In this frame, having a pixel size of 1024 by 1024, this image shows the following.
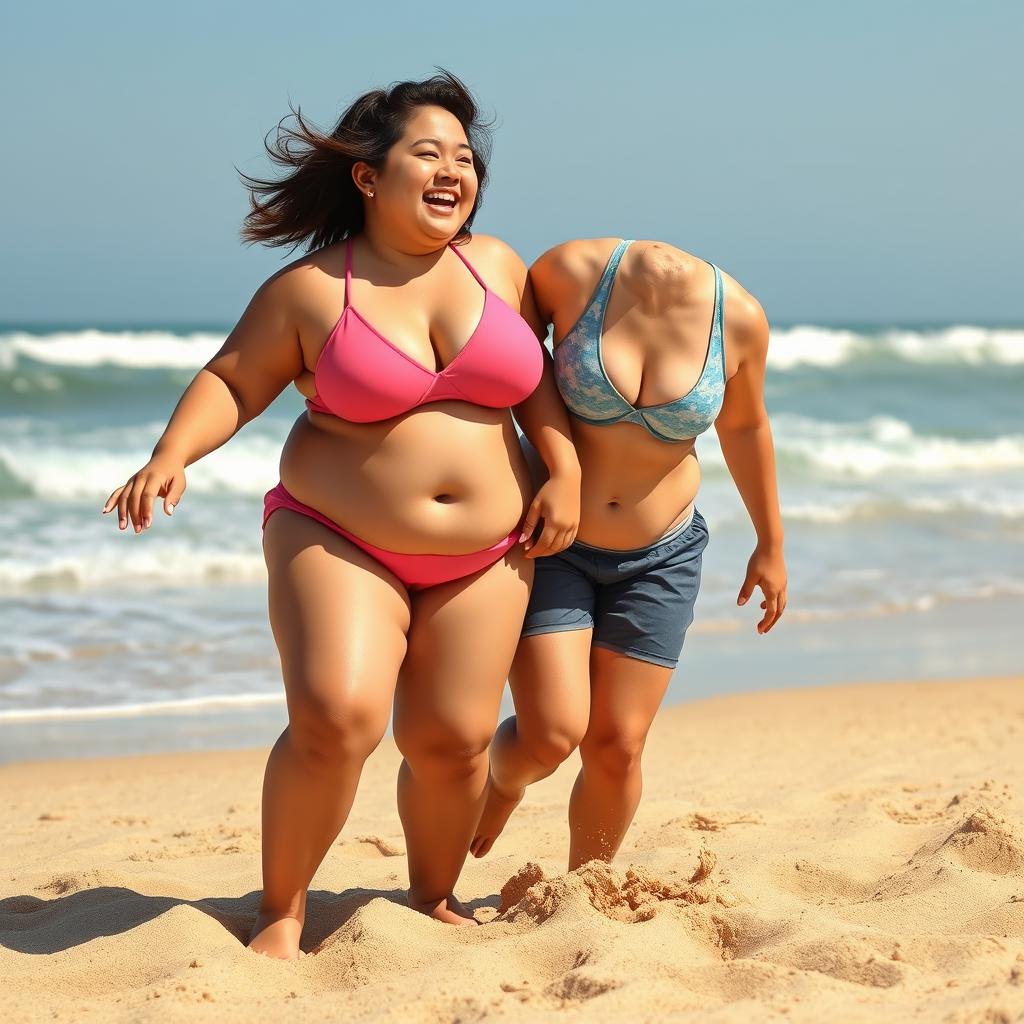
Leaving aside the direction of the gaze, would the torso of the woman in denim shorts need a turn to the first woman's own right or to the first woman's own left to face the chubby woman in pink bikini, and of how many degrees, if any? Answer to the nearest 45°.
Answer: approximately 45° to the first woman's own right

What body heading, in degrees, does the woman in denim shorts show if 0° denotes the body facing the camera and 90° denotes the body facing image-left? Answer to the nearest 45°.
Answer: approximately 0°
